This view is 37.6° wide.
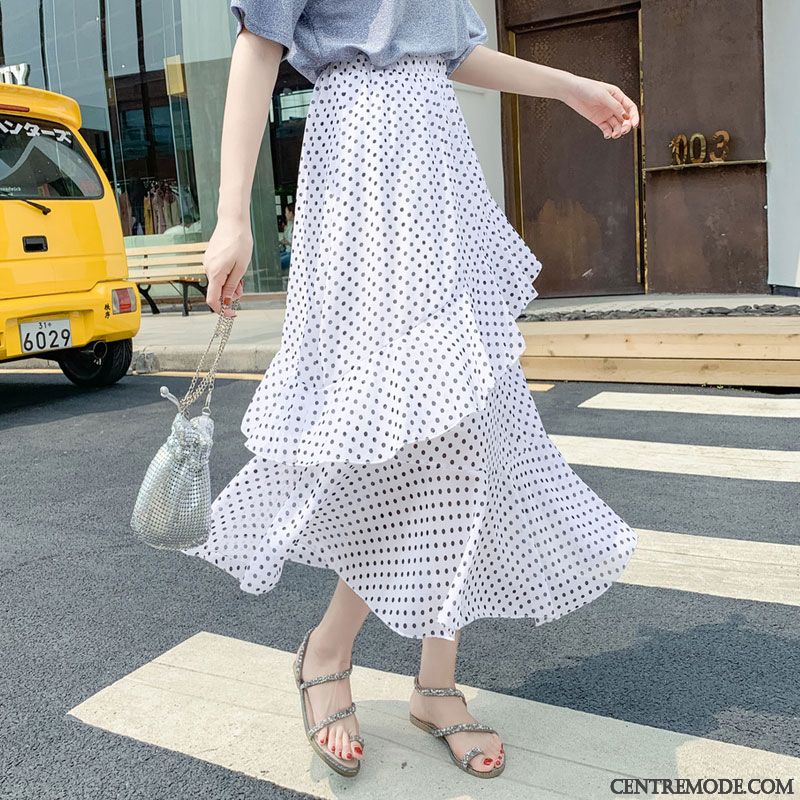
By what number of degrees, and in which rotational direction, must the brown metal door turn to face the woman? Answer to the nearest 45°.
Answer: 0° — it already faces them

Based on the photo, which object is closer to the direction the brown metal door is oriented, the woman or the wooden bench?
the woman

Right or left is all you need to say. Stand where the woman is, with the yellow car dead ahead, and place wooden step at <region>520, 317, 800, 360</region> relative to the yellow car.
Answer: right

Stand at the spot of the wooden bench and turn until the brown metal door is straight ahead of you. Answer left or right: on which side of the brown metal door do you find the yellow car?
right

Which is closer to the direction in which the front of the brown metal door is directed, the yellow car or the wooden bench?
the yellow car

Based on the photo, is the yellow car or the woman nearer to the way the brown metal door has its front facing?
the woman

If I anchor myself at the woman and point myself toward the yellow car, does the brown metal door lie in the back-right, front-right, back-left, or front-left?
front-right

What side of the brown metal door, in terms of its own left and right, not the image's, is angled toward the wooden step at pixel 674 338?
front

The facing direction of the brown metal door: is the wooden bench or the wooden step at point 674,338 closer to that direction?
the wooden step

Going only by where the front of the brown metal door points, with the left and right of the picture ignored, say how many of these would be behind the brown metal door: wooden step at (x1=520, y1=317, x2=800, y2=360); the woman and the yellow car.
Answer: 0

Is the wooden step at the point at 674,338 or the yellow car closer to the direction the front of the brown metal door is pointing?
the wooden step

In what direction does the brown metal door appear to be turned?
toward the camera

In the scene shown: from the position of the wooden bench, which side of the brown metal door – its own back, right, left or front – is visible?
right

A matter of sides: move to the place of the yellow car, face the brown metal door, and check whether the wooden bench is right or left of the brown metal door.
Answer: left

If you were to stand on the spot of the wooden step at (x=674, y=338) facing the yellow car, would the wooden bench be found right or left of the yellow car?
right
